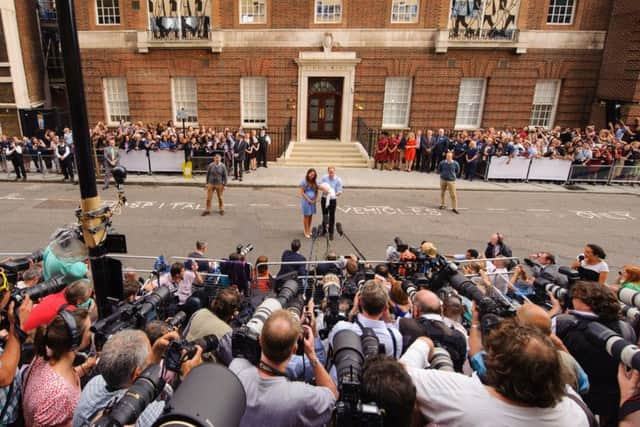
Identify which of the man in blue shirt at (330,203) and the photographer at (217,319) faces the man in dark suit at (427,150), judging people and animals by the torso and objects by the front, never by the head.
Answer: the photographer

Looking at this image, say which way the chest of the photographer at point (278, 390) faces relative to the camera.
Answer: away from the camera

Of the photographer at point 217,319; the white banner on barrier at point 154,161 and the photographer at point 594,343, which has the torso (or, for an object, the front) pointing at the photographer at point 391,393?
the white banner on barrier

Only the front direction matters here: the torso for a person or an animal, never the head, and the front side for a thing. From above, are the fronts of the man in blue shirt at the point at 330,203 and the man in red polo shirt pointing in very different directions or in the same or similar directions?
very different directions

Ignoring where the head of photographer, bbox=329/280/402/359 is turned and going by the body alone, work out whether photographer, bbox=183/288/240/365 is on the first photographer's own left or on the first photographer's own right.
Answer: on the first photographer's own left

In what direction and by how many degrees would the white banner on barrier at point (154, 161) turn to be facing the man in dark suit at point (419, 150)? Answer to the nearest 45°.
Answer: approximately 90° to its left

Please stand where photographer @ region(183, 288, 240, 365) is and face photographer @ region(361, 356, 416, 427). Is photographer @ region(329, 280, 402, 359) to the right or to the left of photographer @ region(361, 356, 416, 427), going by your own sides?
left

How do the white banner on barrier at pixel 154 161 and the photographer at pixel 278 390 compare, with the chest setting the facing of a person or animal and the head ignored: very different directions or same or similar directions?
very different directions

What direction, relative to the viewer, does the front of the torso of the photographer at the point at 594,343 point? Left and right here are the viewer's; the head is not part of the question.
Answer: facing away from the viewer and to the left of the viewer

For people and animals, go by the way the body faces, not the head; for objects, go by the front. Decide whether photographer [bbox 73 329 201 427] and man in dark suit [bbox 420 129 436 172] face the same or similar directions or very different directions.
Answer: very different directions

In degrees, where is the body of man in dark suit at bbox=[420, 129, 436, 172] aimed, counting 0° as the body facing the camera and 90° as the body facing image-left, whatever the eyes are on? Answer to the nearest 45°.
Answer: approximately 0°

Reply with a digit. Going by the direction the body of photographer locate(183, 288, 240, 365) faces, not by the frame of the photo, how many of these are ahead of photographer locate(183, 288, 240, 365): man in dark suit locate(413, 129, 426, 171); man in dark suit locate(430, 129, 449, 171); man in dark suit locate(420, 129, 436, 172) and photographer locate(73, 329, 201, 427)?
3

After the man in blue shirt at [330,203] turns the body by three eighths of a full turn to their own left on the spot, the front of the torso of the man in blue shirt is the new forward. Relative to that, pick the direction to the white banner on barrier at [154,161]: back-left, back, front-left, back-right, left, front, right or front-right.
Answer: left

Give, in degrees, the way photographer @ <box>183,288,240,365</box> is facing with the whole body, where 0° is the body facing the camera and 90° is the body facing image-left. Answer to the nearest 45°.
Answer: approximately 225°

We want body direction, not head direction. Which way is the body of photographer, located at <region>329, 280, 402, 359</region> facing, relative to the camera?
away from the camera

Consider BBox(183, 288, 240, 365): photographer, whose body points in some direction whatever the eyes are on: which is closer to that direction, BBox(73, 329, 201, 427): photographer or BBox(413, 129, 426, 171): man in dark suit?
the man in dark suit
